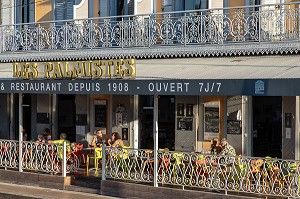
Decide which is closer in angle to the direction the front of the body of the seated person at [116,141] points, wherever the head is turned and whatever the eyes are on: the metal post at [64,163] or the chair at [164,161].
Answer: the metal post

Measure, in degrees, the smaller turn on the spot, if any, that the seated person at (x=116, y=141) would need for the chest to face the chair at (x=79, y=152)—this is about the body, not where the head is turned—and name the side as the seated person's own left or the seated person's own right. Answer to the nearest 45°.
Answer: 0° — they already face it

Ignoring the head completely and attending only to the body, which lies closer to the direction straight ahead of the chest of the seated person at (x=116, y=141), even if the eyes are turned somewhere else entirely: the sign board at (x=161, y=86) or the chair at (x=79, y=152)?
the chair

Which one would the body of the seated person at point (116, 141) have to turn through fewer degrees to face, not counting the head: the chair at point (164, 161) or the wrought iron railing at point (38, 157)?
the wrought iron railing

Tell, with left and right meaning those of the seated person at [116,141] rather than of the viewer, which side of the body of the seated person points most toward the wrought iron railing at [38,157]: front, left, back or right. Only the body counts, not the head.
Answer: front

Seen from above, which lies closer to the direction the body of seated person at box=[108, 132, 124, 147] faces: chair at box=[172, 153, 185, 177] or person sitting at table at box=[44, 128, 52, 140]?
the person sitting at table

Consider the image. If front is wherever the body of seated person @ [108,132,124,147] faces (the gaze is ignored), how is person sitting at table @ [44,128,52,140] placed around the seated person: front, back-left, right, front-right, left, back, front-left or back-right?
front-right

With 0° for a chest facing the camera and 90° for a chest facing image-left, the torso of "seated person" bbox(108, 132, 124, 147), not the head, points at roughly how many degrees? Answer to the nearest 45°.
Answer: approximately 90°
